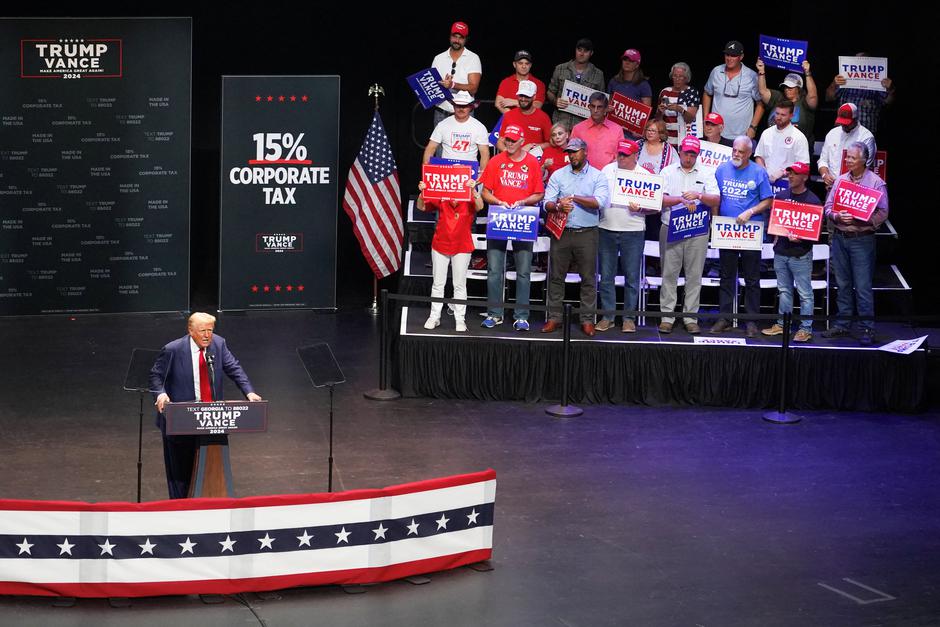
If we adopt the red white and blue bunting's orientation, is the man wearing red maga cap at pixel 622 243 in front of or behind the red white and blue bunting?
behind

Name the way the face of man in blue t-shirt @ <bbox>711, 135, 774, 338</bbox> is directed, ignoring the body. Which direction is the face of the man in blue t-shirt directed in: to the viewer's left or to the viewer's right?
to the viewer's left

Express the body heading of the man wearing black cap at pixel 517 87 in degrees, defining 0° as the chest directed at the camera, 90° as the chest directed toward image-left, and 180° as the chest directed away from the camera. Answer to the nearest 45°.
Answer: approximately 0°

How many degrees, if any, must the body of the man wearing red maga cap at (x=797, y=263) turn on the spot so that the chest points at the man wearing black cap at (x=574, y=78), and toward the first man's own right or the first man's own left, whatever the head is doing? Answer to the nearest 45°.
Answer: approximately 90° to the first man's own right

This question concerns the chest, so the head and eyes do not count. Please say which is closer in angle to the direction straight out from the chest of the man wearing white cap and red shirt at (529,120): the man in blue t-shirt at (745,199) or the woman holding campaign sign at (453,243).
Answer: the woman holding campaign sign

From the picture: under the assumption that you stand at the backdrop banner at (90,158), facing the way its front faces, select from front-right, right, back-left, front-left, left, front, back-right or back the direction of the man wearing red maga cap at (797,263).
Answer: front-left

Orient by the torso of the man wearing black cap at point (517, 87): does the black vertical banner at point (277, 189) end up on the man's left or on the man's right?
on the man's right
